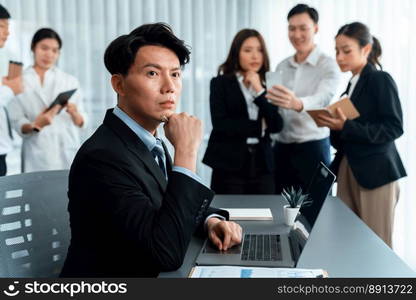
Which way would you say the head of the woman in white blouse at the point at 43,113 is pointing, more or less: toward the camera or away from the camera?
toward the camera

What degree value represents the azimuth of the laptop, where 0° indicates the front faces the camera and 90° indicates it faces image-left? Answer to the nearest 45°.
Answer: approximately 90°

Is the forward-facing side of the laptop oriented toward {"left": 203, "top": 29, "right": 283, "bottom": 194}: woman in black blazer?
no

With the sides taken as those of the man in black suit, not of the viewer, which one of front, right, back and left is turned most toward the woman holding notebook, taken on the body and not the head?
left

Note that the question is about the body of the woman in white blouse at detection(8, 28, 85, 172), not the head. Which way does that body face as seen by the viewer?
toward the camera

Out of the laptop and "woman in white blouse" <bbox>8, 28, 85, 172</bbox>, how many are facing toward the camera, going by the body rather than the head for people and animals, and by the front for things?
1

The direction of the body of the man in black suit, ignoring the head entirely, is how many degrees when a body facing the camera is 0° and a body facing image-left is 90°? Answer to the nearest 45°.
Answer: approximately 315°

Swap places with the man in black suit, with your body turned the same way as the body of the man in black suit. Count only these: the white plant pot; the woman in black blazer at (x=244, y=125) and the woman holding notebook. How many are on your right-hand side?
0

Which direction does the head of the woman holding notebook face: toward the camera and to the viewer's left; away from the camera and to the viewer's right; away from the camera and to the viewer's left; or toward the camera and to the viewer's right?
toward the camera and to the viewer's left

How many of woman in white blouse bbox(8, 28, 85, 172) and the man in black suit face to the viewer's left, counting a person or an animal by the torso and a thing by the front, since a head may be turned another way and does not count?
0

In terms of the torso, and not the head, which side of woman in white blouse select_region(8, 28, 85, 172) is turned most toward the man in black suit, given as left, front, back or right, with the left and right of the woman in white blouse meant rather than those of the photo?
front
